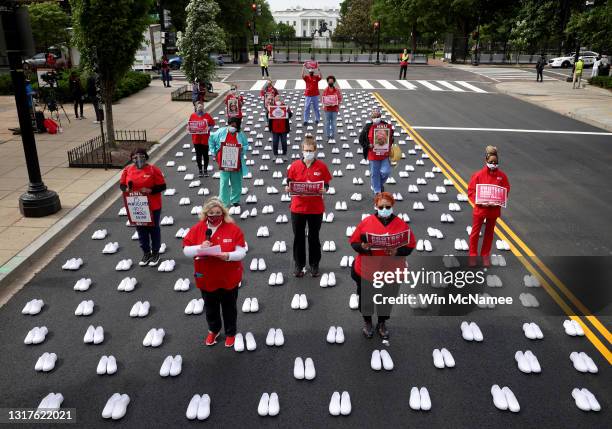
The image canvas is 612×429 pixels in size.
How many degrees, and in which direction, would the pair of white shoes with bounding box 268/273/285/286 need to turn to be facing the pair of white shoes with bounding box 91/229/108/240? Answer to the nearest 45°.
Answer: approximately 135° to its right

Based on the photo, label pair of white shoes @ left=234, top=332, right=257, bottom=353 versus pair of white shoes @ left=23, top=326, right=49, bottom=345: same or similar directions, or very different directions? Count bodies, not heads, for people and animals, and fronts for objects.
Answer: same or similar directions

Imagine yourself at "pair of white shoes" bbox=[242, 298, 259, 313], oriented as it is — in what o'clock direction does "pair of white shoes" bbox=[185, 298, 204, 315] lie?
"pair of white shoes" bbox=[185, 298, 204, 315] is roughly at 3 o'clock from "pair of white shoes" bbox=[242, 298, 259, 313].

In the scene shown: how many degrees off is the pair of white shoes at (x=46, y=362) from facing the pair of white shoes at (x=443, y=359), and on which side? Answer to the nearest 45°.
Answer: approximately 90° to its left

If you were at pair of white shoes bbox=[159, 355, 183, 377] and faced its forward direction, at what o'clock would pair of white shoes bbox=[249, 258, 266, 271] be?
pair of white shoes bbox=[249, 258, 266, 271] is roughly at 7 o'clock from pair of white shoes bbox=[159, 355, 183, 377].

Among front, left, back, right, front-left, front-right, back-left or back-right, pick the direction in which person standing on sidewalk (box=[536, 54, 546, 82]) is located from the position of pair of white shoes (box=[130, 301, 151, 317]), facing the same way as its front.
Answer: back

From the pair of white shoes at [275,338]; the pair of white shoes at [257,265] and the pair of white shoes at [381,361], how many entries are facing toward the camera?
3

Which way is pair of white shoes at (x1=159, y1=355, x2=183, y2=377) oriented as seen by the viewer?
toward the camera

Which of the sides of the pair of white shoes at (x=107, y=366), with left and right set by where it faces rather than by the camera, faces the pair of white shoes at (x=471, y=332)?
left

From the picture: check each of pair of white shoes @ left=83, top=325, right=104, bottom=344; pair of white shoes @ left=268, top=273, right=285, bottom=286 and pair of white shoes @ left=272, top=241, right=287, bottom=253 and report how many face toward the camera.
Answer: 3

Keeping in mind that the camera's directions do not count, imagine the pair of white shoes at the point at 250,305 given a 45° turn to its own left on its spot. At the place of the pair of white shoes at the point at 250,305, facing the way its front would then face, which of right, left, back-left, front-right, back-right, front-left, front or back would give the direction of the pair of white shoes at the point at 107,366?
right

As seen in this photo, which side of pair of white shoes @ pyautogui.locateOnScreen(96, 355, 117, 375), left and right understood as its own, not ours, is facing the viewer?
front

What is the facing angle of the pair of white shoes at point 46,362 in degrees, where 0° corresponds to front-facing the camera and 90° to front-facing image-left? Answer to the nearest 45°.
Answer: approximately 45°

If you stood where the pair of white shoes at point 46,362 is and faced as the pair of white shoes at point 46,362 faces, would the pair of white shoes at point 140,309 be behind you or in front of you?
behind

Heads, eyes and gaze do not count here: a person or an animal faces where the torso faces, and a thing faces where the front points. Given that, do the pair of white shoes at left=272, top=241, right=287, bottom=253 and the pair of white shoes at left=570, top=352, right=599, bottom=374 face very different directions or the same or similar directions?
same or similar directions

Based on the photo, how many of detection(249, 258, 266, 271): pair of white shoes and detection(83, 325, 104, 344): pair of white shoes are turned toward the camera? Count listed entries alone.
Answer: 2

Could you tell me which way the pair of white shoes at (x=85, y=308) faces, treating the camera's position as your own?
facing the viewer and to the left of the viewer

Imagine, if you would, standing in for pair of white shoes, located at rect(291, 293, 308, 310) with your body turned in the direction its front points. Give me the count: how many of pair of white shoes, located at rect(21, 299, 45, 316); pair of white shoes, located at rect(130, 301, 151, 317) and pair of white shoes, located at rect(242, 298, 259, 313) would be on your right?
3

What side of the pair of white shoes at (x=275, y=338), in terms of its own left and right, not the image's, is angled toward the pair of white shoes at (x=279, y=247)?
back

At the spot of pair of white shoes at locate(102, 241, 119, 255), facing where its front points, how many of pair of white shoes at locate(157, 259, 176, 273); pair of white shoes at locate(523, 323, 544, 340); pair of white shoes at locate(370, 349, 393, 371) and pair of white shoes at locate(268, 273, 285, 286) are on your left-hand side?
4

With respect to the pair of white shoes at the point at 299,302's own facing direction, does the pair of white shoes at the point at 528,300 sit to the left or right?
on its left
